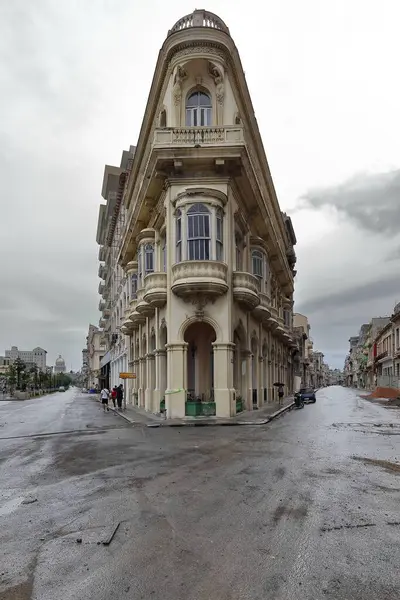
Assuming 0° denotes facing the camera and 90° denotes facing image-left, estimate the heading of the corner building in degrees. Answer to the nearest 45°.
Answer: approximately 0°
